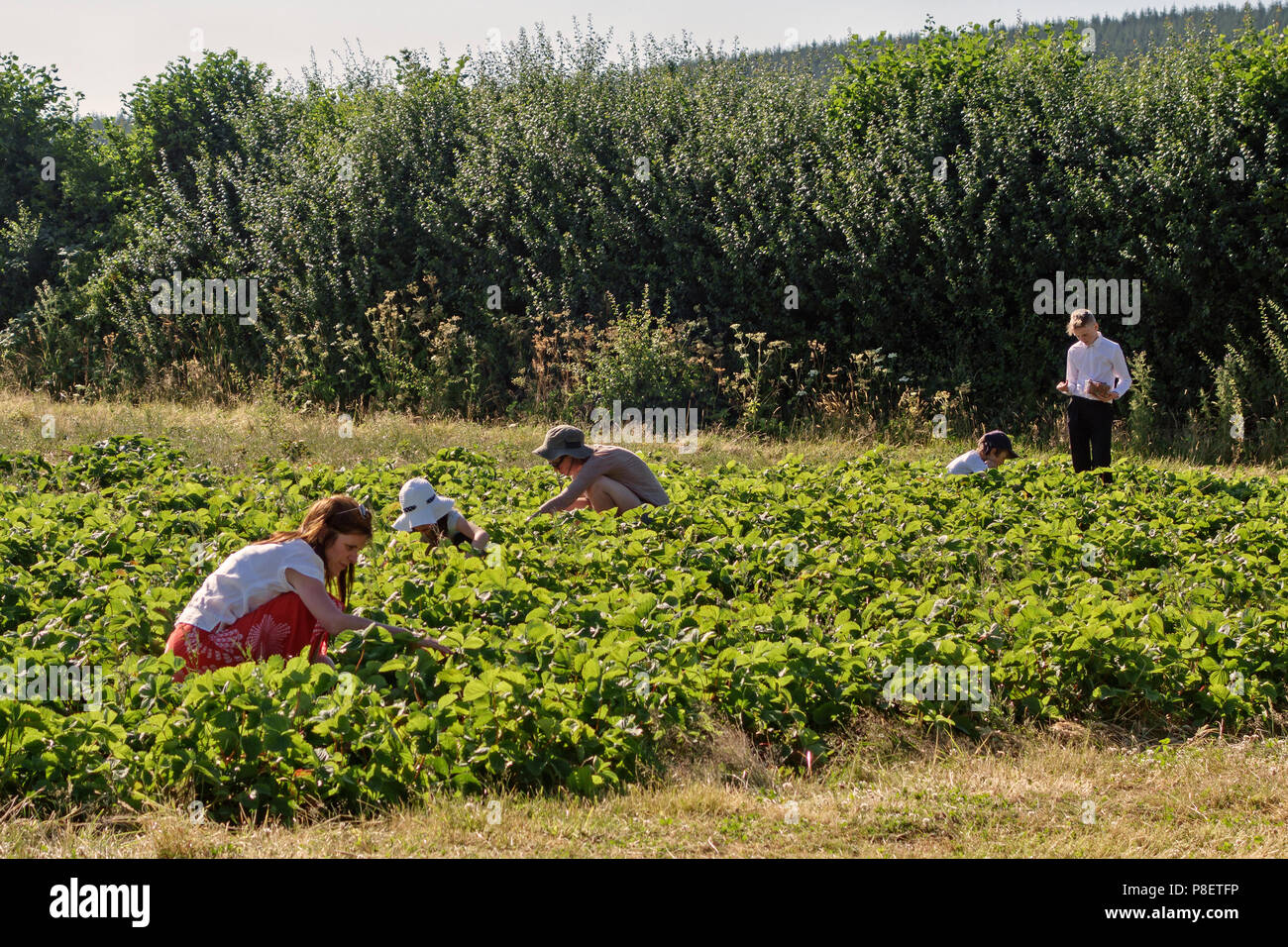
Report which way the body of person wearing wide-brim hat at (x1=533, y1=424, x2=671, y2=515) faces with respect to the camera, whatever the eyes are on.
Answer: to the viewer's left

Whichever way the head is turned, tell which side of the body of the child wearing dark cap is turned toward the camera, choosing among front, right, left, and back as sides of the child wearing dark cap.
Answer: right

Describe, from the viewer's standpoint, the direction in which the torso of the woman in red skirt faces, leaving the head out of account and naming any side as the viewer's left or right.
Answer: facing to the right of the viewer

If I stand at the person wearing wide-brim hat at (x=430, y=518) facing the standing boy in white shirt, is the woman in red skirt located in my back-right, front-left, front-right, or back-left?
back-right

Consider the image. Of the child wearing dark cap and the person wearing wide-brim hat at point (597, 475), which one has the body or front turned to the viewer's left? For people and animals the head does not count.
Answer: the person wearing wide-brim hat

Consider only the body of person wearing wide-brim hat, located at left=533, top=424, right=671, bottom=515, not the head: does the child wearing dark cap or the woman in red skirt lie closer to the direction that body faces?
the woman in red skirt

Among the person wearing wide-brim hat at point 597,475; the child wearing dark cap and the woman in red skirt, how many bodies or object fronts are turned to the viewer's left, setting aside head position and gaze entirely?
1

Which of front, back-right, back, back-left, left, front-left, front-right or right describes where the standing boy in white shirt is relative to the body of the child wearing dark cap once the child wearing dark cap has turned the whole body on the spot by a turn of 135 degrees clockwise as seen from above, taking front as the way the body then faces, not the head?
back

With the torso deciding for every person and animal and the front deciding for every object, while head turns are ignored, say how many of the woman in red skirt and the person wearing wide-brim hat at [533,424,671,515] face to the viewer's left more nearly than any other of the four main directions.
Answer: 1

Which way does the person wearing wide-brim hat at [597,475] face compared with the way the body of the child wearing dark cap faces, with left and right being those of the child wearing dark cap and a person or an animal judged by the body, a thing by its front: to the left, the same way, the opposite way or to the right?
the opposite way

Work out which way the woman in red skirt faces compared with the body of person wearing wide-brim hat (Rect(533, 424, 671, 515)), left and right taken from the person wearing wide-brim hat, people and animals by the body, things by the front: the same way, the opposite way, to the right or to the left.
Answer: the opposite way

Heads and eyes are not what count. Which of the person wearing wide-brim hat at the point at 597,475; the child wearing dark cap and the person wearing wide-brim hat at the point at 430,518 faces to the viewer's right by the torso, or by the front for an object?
the child wearing dark cap

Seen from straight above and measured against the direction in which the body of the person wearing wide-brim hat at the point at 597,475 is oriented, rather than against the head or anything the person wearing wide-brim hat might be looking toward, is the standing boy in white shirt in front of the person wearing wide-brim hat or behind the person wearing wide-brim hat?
behind
